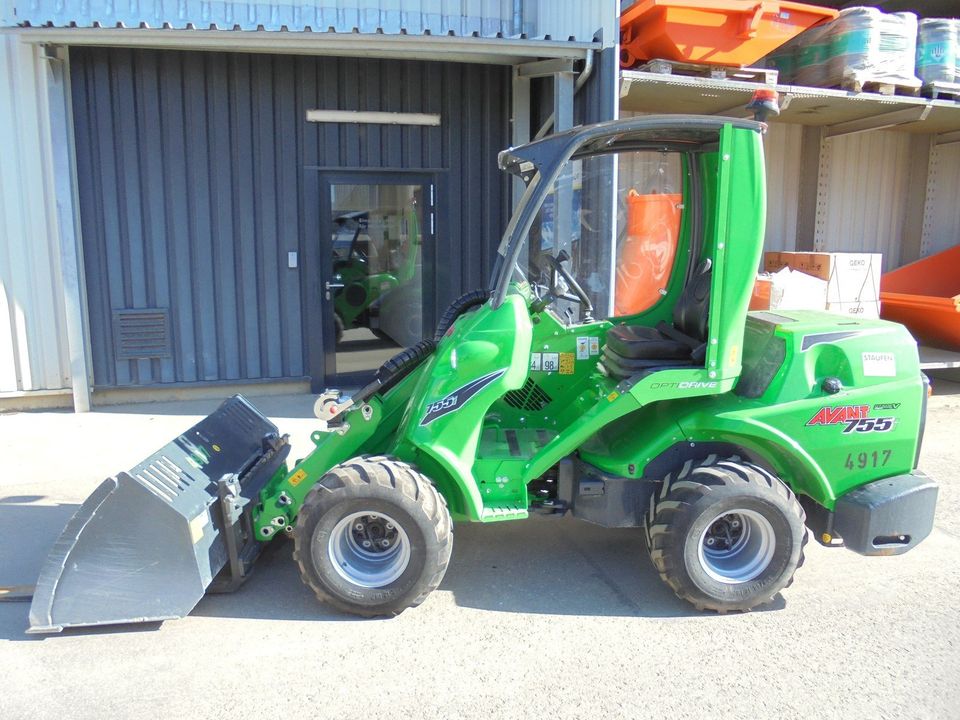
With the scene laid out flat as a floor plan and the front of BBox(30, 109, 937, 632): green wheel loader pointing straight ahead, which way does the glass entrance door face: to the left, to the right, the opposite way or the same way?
to the left

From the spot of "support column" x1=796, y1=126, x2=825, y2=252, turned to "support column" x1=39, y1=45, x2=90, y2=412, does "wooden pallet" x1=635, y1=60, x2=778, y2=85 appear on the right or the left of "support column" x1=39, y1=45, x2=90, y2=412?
left

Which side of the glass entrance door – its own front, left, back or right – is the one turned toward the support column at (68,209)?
right

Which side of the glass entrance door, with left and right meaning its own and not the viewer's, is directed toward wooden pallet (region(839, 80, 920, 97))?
left

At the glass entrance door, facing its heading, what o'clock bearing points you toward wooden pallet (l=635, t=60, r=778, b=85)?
The wooden pallet is roughly at 10 o'clock from the glass entrance door.

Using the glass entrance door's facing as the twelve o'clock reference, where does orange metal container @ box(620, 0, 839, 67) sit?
The orange metal container is roughly at 10 o'clock from the glass entrance door.

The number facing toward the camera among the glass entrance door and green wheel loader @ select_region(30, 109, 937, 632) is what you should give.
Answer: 1

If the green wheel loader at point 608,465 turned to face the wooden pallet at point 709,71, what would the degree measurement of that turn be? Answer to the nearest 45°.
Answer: approximately 90° to its right

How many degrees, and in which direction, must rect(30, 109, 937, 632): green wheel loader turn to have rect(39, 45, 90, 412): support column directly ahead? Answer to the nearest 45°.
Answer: approximately 45° to its right

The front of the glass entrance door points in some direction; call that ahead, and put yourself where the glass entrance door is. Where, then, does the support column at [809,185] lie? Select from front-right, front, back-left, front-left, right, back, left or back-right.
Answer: left

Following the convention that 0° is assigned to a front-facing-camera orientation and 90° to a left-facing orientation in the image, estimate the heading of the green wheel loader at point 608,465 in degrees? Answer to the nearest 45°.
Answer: approximately 90°

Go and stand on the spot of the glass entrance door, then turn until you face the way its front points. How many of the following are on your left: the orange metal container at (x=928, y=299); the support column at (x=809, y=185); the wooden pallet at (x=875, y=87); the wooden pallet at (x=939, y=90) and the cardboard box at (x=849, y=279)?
5
